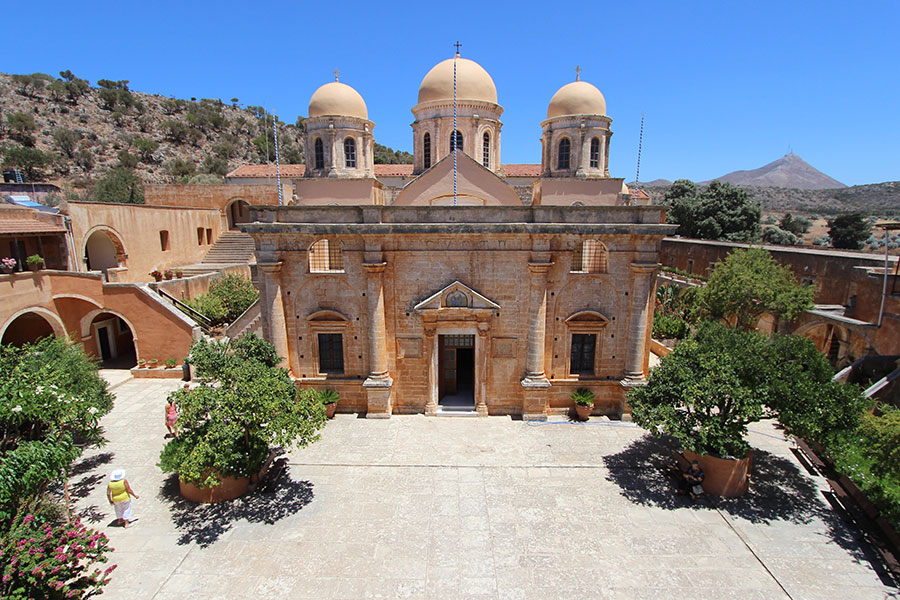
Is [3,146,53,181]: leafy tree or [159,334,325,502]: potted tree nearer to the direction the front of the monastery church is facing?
the potted tree

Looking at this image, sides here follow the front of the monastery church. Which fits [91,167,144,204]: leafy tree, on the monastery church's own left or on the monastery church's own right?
on the monastery church's own right

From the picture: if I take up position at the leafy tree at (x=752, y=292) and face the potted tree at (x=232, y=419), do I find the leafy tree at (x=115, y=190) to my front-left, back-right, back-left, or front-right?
front-right

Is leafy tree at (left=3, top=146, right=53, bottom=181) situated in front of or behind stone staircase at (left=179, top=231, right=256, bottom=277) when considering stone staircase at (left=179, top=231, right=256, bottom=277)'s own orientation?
behind

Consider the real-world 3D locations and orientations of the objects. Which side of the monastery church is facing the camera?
front

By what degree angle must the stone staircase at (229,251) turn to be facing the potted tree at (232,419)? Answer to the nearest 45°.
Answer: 0° — it already faces it

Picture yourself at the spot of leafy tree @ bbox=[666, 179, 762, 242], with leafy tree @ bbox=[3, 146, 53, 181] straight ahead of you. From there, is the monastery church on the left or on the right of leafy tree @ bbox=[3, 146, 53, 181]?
left

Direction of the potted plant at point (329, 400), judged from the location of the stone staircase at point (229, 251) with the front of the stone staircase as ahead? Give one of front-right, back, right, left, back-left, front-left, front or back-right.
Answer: front

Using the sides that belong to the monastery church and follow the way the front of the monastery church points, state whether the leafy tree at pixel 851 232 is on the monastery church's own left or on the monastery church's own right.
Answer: on the monastery church's own left

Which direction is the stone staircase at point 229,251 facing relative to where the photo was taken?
toward the camera

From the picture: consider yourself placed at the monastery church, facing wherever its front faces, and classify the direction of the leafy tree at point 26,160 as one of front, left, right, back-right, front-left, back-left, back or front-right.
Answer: back-right

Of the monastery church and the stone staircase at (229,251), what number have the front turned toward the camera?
2

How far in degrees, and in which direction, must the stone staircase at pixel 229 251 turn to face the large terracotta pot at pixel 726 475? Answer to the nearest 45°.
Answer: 0° — it already faces it

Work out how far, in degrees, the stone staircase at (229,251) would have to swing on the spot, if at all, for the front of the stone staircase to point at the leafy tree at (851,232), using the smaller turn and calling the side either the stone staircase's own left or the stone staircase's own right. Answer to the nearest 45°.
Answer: approximately 90° to the stone staircase's own left

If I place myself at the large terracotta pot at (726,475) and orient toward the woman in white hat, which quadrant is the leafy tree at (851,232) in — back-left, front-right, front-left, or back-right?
back-right
